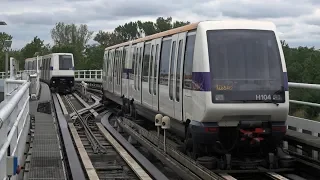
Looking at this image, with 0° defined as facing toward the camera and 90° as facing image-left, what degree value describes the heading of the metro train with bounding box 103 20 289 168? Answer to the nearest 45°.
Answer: approximately 315°

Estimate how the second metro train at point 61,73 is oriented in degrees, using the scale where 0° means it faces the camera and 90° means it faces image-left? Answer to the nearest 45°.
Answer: approximately 315°

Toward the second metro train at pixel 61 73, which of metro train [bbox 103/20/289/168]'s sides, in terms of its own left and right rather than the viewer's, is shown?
back

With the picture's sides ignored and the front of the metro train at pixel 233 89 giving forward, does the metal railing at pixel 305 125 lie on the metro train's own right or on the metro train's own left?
on the metro train's own left
